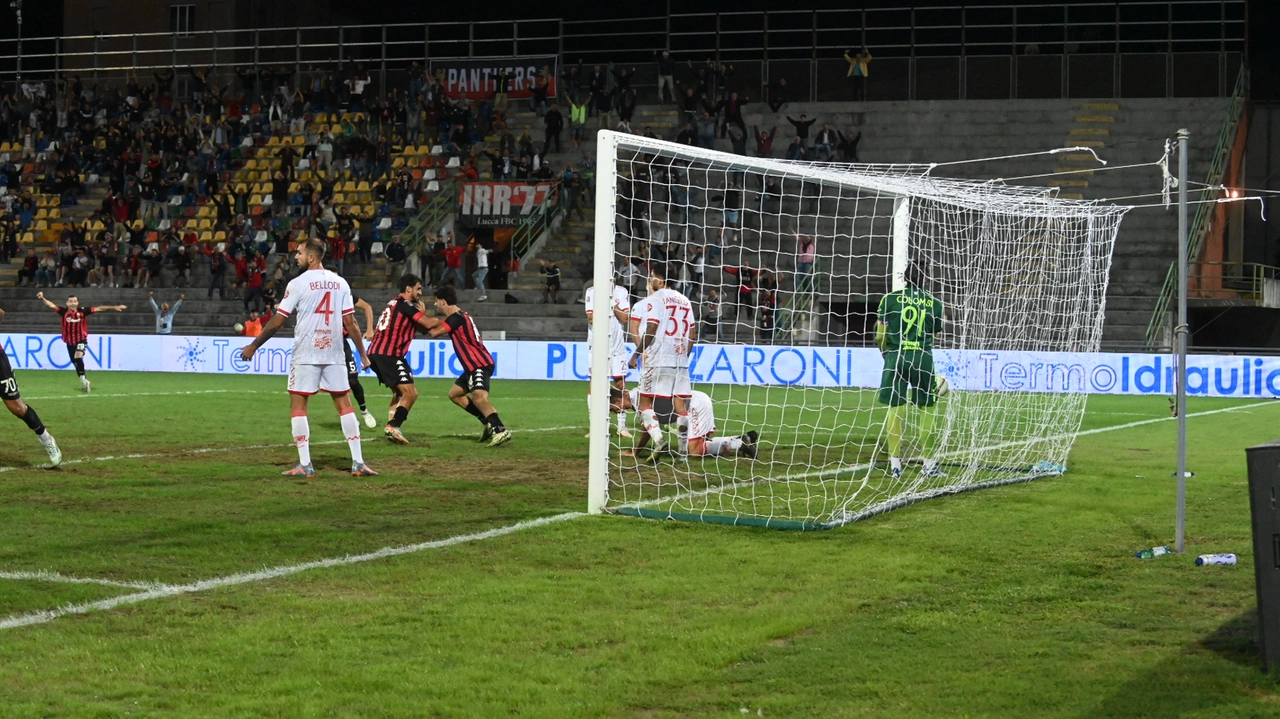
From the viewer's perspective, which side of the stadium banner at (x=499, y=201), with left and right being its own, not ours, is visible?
front

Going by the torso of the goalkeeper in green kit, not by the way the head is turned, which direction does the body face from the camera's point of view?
away from the camera

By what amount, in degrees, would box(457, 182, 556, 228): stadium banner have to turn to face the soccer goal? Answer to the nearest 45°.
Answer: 0° — it already faces it

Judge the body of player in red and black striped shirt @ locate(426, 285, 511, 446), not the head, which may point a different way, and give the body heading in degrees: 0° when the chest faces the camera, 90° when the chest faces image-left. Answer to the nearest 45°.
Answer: approximately 90°

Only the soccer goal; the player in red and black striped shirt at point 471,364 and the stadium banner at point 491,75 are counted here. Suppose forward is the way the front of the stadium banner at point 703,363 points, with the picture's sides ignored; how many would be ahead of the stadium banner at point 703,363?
2

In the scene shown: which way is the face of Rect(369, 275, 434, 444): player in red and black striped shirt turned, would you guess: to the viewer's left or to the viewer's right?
to the viewer's right

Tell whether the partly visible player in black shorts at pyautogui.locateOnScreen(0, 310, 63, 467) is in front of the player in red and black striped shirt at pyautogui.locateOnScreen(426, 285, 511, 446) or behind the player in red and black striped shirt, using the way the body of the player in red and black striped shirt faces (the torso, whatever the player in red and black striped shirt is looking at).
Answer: in front

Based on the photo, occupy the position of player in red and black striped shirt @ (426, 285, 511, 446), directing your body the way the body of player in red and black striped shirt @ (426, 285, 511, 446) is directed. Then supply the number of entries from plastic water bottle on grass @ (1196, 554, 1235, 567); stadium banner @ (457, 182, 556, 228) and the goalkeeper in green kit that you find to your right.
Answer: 1

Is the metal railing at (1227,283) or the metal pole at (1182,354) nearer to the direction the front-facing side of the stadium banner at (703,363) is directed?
the metal pole

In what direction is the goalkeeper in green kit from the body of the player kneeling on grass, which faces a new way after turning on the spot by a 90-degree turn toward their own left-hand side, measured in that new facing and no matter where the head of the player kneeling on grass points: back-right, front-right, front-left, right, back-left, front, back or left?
front-left

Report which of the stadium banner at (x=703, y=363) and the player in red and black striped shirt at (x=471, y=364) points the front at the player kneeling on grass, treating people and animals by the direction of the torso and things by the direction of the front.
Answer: the stadium banner

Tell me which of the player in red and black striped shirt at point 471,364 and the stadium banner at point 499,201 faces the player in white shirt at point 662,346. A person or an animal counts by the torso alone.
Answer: the stadium banner

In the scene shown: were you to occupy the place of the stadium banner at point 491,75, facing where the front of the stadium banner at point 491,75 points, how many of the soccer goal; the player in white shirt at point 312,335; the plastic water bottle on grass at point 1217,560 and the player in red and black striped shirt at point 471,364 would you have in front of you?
4

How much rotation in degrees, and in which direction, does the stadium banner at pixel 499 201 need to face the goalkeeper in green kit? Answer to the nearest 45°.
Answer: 0° — it already faces them
